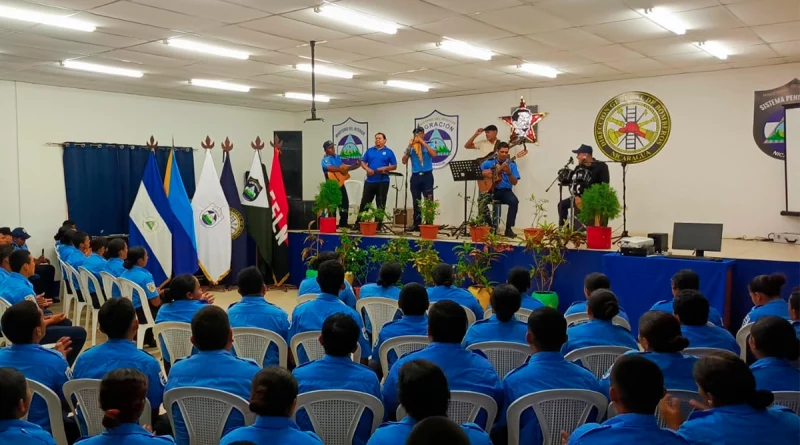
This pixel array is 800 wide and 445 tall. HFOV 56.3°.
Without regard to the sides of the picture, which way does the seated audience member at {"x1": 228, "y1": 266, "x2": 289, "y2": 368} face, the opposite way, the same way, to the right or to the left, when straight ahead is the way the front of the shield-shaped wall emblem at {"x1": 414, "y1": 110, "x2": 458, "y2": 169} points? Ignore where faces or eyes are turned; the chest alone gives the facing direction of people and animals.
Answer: the opposite way

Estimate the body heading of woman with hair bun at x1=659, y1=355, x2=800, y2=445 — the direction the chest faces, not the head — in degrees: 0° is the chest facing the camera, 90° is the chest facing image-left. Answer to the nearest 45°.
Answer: approximately 135°

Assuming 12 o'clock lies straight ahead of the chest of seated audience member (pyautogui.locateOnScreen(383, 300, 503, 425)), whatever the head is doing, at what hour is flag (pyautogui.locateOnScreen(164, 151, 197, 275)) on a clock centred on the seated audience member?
The flag is roughly at 11 o'clock from the seated audience member.

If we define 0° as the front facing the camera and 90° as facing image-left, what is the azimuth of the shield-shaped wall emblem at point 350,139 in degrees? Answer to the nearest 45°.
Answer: approximately 0°

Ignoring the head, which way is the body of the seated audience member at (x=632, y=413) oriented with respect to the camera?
away from the camera

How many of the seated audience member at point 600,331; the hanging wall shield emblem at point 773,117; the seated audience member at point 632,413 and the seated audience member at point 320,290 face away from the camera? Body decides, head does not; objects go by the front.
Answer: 3

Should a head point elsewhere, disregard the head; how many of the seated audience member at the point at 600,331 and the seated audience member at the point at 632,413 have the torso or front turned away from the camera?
2

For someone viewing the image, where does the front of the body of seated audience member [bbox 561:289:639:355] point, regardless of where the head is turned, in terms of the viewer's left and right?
facing away from the viewer

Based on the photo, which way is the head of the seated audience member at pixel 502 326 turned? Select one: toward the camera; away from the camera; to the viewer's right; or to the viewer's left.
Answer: away from the camera

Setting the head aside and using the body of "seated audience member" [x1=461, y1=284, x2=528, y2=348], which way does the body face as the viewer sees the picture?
away from the camera

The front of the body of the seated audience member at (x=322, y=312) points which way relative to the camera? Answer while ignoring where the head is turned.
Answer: away from the camera

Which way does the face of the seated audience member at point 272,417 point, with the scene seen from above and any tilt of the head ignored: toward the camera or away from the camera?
away from the camera

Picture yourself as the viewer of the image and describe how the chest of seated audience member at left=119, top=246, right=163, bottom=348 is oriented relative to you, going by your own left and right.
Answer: facing away from the viewer and to the right of the viewer

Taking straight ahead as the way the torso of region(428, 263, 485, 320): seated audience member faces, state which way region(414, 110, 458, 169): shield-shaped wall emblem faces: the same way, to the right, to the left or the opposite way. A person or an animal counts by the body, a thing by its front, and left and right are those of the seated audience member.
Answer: the opposite way
